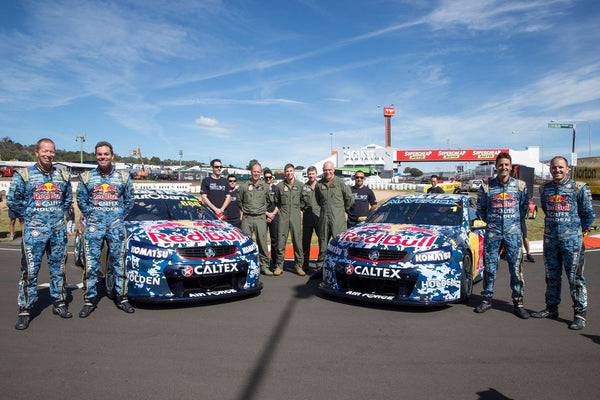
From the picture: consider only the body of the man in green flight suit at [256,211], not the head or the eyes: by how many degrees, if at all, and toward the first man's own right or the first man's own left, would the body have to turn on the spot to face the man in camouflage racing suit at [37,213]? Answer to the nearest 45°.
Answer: approximately 45° to the first man's own right

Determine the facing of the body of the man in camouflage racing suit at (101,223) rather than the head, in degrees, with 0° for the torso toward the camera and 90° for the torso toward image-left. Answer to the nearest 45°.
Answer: approximately 0°

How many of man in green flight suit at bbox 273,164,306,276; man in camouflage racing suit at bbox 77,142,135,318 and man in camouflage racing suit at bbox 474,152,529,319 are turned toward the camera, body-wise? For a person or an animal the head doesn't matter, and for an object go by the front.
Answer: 3

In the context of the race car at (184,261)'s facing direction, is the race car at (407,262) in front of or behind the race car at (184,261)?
in front

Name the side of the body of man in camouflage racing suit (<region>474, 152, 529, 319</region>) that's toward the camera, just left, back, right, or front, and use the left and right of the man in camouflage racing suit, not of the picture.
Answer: front

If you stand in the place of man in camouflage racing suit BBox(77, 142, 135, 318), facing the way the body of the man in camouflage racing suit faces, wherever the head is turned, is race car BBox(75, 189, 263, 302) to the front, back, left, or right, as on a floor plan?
back

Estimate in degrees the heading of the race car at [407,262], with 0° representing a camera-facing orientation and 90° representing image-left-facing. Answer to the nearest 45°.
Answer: approximately 45°

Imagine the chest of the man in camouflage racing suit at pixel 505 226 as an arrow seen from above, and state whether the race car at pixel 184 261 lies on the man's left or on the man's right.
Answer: on the man's right

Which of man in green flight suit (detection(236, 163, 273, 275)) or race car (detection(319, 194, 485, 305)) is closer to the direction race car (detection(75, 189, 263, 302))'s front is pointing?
the race car

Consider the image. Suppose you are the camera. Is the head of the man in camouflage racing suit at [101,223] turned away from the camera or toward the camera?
toward the camera

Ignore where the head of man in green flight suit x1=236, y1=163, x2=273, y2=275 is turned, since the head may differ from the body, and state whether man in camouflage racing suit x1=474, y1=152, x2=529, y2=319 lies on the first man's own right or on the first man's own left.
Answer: on the first man's own left

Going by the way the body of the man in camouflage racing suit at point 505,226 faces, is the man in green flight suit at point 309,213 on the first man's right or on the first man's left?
on the first man's right

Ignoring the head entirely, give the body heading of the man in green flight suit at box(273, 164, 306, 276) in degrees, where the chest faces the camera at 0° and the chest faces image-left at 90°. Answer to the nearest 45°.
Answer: approximately 0°
